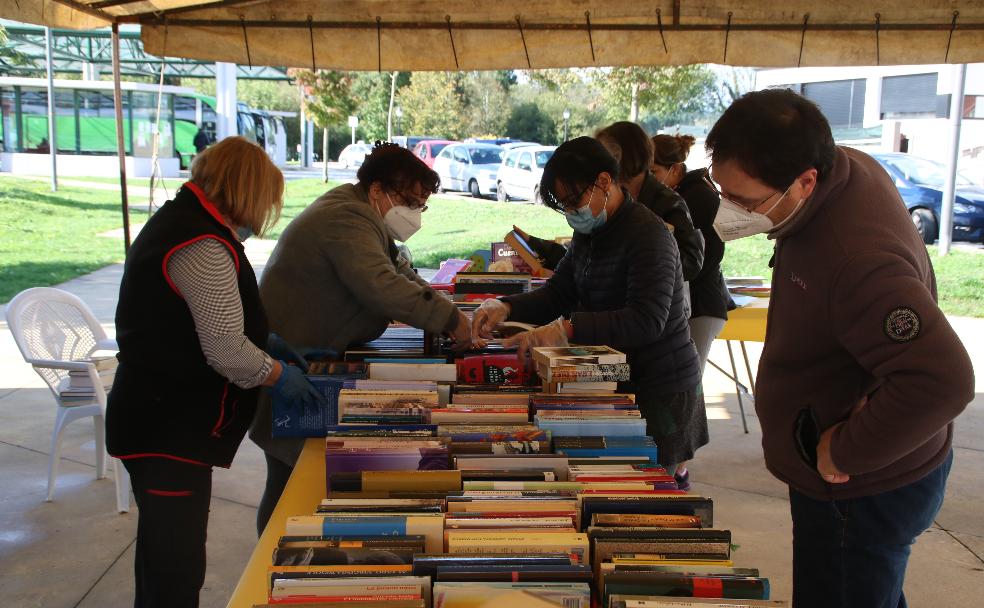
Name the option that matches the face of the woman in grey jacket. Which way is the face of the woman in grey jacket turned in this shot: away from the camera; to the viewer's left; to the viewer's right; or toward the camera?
to the viewer's right

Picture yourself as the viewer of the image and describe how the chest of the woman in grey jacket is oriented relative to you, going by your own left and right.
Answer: facing to the right of the viewer

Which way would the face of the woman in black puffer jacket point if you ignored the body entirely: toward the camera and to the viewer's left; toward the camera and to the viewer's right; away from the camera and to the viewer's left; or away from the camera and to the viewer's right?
toward the camera and to the viewer's left

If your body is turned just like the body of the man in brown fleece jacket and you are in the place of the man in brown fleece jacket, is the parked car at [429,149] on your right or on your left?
on your right

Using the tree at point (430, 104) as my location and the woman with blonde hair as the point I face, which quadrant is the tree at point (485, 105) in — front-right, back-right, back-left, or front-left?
back-left

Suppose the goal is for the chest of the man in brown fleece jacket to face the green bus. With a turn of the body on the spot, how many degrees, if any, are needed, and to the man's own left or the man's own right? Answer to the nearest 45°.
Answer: approximately 45° to the man's own right

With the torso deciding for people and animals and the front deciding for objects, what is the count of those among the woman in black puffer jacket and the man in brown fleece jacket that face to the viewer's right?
0

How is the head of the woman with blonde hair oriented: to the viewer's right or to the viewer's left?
to the viewer's right

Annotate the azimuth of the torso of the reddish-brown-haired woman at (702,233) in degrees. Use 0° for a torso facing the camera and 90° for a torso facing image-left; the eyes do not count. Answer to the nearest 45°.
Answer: approximately 90°

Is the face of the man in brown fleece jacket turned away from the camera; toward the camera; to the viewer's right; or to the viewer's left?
to the viewer's left

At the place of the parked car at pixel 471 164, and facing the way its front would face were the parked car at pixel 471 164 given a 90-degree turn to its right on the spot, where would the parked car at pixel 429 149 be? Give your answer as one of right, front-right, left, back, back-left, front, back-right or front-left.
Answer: right

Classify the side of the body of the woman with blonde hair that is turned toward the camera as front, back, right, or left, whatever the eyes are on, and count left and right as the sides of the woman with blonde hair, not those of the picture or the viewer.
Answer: right

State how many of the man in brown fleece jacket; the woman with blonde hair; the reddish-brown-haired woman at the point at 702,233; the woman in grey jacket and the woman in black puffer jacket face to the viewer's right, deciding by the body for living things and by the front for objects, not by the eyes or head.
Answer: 2

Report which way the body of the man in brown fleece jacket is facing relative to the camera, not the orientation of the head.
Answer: to the viewer's left

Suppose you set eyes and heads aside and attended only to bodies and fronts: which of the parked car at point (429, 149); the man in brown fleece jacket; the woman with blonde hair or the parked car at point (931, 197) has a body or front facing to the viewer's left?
the man in brown fleece jacket

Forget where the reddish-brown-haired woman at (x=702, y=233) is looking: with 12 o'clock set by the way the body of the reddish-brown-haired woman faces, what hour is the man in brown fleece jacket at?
The man in brown fleece jacket is roughly at 9 o'clock from the reddish-brown-haired woman.

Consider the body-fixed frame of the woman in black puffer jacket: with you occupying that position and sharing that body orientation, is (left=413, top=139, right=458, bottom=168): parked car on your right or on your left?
on your right
